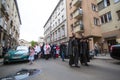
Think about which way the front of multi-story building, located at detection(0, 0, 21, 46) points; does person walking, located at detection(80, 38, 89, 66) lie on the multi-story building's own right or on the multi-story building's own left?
on the multi-story building's own right

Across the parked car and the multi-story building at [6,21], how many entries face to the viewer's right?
1

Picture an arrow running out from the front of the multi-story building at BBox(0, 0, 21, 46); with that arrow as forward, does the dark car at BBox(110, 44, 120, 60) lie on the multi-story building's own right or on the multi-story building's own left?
on the multi-story building's own right

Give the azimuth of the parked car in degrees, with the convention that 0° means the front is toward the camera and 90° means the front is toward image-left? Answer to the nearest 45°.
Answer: approximately 45°

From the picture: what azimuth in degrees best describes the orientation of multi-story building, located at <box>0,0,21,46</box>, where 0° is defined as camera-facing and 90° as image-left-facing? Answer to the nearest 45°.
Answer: approximately 270°

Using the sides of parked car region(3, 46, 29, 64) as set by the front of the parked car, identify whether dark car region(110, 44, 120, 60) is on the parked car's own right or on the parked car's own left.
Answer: on the parked car's own left

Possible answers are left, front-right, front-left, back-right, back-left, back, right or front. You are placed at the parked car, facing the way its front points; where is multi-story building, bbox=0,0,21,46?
back-right
